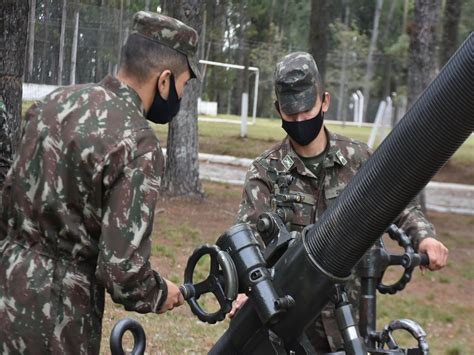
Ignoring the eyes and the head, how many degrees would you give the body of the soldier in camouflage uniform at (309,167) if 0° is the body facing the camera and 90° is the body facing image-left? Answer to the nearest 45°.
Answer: approximately 0°

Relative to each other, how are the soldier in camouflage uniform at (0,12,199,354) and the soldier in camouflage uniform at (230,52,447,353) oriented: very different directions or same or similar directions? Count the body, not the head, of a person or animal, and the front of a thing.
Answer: very different directions

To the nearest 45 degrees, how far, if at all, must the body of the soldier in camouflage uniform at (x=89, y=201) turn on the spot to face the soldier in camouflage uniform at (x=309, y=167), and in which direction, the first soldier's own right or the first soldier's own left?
0° — they already face them

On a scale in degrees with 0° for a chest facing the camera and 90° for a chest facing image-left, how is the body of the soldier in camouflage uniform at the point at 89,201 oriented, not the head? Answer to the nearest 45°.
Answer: approximately 225°

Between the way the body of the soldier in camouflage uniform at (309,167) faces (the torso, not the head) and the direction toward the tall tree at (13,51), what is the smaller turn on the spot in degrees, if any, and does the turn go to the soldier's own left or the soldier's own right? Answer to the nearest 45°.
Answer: approximately 135° to the soldier's own right

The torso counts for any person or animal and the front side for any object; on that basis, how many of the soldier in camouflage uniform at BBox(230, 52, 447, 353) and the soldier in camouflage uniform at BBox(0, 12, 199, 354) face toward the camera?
1

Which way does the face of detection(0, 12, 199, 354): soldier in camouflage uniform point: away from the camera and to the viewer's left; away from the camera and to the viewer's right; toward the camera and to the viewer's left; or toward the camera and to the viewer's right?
away from the camera and to the viewer's right

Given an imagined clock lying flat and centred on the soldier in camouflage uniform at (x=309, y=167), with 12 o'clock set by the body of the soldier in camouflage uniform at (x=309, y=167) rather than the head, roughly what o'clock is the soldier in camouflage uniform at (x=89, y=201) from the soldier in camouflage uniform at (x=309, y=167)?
the soldier in camouflage uniform at (x=89, y=201) is roughly at 1 o'clock from the soldier in camouflage uniform at (x=309, y=167).

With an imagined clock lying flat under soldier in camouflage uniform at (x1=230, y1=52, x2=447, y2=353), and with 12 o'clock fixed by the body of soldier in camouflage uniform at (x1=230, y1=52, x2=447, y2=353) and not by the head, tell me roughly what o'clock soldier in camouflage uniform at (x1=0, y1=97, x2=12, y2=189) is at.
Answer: soldier in camouflage uniform at (x1=0, y1=97, x2=12, y2=189) is roughly at 4 o'clock from soldier in camouflage uniform at (x1=230, y1=52, x2=447, y2=353).
